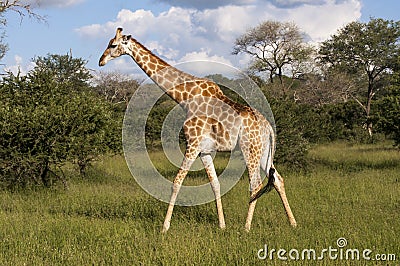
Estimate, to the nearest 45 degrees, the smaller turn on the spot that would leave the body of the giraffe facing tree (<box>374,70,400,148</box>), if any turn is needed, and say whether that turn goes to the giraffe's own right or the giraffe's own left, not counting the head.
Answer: approximately 135° to the giraffe's own right

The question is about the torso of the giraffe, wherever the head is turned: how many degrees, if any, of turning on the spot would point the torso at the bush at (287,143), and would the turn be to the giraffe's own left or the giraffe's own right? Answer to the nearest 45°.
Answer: approximately 90° to the giraffe's own right

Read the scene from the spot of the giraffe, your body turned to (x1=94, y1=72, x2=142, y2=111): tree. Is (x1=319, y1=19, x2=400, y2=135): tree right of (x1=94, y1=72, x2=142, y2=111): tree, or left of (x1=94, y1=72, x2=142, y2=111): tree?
right

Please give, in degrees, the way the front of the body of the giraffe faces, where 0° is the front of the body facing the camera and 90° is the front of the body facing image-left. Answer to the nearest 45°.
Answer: approximately 90°

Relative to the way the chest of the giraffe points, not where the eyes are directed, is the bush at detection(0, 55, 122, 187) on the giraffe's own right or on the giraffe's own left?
on the giraffe's own right

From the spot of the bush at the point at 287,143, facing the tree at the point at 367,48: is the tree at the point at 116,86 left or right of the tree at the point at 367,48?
left

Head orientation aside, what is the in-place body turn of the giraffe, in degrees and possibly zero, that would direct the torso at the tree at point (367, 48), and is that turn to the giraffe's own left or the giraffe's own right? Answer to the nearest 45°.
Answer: approximately 90° to the giraffe's own right

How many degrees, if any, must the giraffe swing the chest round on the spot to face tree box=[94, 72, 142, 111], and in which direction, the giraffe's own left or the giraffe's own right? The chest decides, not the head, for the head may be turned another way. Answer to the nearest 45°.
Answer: approximately 90° to the giraffe's own right
